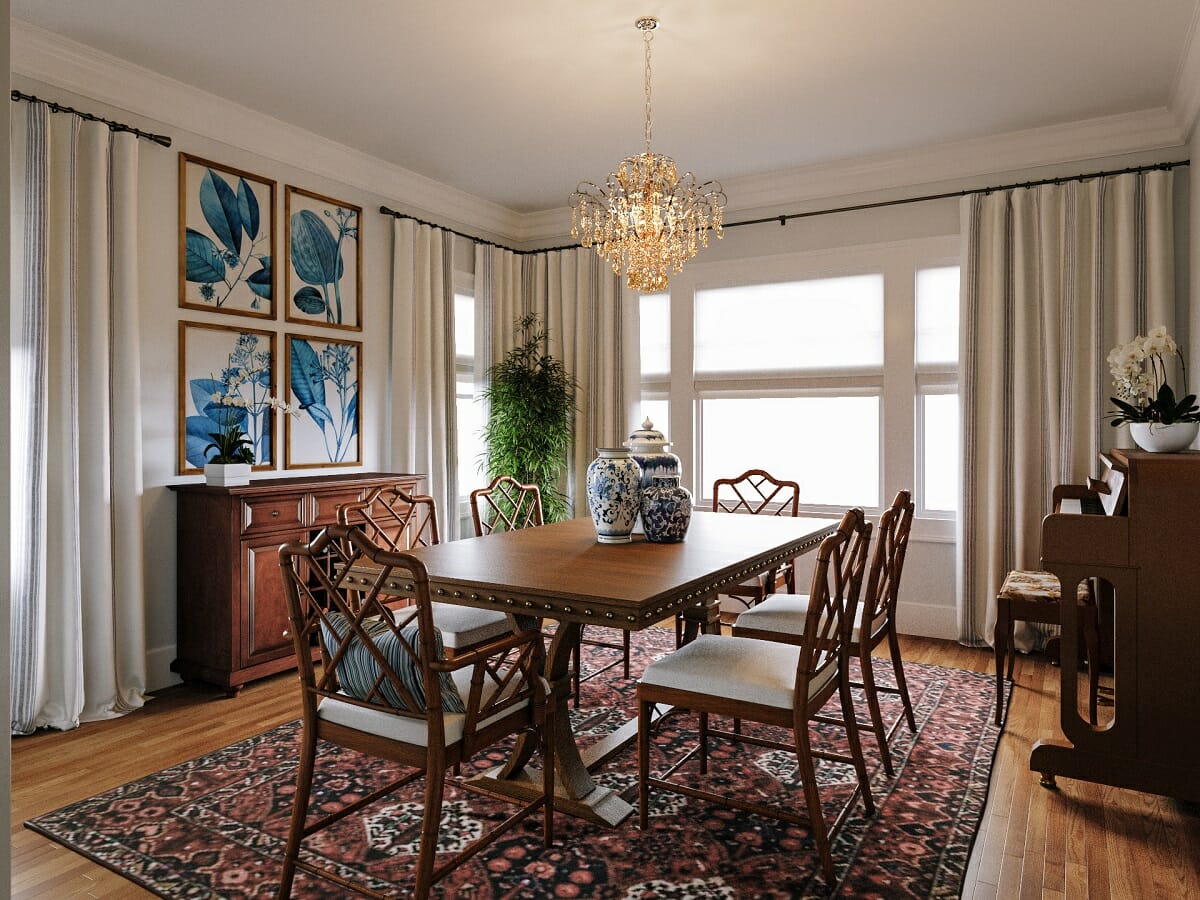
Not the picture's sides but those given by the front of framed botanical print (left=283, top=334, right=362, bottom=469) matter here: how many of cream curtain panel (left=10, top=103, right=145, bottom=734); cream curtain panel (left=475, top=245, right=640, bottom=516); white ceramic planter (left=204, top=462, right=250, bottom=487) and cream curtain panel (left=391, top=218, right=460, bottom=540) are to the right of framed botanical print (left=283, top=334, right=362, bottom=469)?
2

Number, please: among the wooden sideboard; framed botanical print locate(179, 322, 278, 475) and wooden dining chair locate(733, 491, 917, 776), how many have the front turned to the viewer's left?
1

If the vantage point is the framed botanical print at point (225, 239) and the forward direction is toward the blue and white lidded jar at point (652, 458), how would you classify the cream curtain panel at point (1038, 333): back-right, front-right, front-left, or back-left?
front-left

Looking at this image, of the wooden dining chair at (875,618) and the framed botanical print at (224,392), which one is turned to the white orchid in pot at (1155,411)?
the framed botanical print

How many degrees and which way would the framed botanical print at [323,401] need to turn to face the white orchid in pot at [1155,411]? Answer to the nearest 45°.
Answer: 0° — it already faces it

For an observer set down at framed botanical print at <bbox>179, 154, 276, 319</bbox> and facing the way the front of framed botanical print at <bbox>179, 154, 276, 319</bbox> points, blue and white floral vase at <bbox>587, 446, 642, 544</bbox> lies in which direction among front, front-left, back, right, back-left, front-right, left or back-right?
front

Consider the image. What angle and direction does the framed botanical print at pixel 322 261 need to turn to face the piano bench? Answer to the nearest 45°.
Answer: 0° — it already faces it

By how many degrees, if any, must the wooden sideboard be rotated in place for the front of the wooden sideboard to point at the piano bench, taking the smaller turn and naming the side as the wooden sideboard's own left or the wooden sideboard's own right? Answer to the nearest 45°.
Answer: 0° — it already faces it

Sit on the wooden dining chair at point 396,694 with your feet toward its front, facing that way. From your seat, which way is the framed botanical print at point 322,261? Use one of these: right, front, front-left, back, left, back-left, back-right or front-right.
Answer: front-left

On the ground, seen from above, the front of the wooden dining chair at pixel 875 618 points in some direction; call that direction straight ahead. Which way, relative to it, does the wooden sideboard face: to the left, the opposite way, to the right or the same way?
the opposite way

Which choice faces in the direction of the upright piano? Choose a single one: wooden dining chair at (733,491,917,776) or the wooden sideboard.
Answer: the wooden sideboard

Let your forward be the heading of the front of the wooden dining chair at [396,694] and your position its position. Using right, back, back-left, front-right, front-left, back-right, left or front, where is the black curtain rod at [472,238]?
front-left

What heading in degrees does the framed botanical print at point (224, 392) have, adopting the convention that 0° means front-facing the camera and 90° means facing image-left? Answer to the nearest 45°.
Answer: approximately 315°

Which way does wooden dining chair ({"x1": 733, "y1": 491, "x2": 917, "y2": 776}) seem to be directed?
to the viewer's left

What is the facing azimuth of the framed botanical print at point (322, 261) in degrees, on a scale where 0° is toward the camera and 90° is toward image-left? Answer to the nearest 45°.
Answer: approximately 315°

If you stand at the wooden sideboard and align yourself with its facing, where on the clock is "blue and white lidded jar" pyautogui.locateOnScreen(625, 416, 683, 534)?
The blue and white lidded jar is roughly at 12 o'clock from the wooden sideboard.

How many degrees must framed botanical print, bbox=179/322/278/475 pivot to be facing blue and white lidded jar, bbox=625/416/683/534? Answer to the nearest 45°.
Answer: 0° — it already faces it
